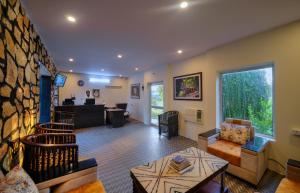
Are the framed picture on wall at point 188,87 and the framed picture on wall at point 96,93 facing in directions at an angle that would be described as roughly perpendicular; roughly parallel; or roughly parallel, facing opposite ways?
roughly perpendicular

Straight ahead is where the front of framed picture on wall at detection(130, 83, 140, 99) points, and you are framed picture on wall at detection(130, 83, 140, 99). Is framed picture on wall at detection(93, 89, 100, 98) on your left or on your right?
on your right

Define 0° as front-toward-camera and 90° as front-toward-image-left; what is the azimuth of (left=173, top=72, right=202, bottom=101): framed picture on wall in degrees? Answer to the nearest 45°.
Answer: approximately 45°

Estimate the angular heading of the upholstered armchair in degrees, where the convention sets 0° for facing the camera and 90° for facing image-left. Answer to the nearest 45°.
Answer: approximately 45°

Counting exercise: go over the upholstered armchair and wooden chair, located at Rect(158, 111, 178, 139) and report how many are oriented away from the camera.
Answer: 0

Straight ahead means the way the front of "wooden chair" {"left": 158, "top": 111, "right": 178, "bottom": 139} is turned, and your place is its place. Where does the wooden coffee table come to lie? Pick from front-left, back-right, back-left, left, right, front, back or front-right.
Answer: front-left

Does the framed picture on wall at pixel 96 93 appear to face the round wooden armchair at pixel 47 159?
yes

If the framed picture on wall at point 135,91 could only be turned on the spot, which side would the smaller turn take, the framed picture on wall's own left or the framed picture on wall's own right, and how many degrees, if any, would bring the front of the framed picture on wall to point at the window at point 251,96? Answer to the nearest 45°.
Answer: approximately 90° to the framed picture on wall's own left

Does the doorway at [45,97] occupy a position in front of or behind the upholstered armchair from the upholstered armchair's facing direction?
in front

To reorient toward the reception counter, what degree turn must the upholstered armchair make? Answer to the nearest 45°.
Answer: approximately 45° to its right

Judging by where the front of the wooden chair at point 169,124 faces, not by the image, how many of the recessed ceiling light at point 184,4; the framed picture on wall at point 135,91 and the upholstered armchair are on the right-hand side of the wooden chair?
1

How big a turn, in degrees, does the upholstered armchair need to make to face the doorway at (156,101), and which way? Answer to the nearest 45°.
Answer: approximately 90° to its right

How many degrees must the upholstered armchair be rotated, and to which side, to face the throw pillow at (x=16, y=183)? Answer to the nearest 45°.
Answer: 0° — it already faces it
